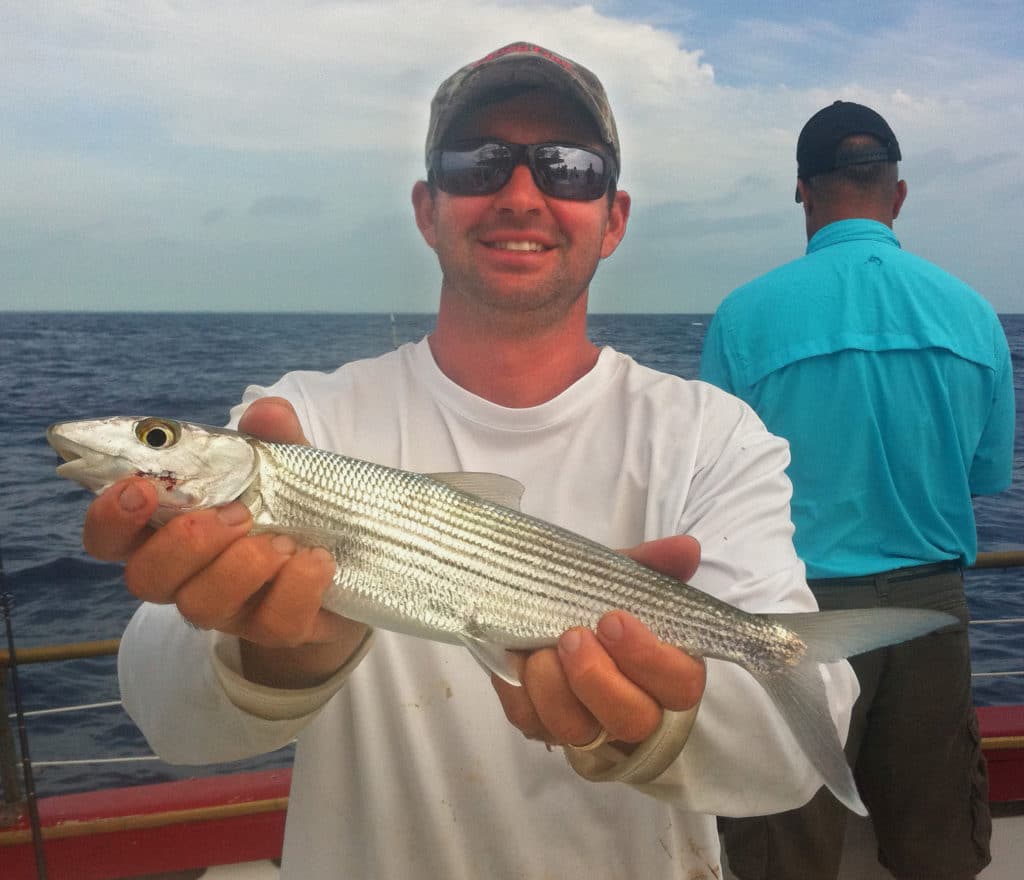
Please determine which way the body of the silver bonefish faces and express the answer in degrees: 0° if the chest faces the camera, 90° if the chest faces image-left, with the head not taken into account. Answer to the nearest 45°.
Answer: approximately 90°

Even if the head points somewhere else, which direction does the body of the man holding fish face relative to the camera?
toward the camera
